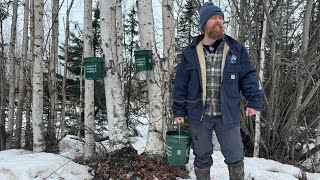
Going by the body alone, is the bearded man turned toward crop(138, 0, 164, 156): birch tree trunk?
no

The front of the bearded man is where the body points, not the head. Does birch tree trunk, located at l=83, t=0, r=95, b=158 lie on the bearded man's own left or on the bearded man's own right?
on the bearded man's own right

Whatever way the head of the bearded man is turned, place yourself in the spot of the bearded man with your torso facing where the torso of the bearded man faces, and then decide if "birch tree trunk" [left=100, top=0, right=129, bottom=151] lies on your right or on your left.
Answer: on your right

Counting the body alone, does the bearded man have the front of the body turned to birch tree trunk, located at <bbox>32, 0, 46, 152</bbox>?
no

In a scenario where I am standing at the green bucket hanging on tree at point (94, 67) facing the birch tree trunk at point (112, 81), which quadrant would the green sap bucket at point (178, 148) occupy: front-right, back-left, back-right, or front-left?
front-right

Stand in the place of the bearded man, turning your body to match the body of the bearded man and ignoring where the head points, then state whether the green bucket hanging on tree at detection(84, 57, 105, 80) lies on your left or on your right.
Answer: on your right

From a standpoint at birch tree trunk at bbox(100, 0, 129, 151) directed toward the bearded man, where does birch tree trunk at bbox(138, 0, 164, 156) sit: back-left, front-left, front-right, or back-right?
front-left

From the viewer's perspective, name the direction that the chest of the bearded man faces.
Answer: toward the camera

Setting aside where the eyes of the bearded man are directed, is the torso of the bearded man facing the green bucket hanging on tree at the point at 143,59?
no

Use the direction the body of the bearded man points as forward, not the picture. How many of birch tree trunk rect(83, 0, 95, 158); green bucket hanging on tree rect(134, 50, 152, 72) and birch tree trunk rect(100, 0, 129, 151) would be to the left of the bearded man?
0
